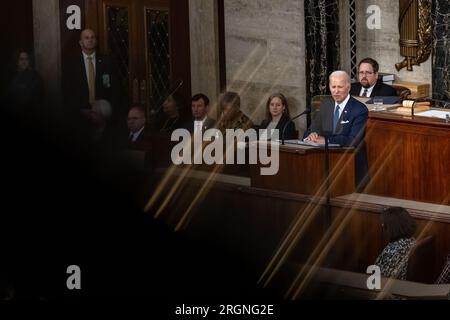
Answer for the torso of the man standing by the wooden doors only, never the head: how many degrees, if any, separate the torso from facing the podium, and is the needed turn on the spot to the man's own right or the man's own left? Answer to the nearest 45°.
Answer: approximately 45° to the man's own left

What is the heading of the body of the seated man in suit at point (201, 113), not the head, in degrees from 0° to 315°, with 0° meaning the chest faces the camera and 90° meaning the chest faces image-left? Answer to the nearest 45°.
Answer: approximately 0°

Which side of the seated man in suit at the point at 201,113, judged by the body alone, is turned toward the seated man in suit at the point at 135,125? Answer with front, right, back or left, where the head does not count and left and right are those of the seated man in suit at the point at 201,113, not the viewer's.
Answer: right

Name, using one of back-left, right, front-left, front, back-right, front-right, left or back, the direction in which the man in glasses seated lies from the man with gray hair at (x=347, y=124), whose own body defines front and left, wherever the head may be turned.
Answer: back-right

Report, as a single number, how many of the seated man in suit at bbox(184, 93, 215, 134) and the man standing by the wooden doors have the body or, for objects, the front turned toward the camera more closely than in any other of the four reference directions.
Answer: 2

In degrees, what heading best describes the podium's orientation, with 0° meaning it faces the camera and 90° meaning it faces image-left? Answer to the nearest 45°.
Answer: approximately 45°

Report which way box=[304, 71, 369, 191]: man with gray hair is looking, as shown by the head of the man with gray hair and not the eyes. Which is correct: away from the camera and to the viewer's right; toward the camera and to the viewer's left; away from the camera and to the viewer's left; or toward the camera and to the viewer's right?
toward the camera and to the viewer's left

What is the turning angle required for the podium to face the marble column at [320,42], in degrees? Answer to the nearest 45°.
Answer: approximately 135° to its right

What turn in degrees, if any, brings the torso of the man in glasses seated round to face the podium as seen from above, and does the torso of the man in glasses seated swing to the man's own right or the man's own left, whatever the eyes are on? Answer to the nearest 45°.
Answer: approximately 45° to the man's own left
